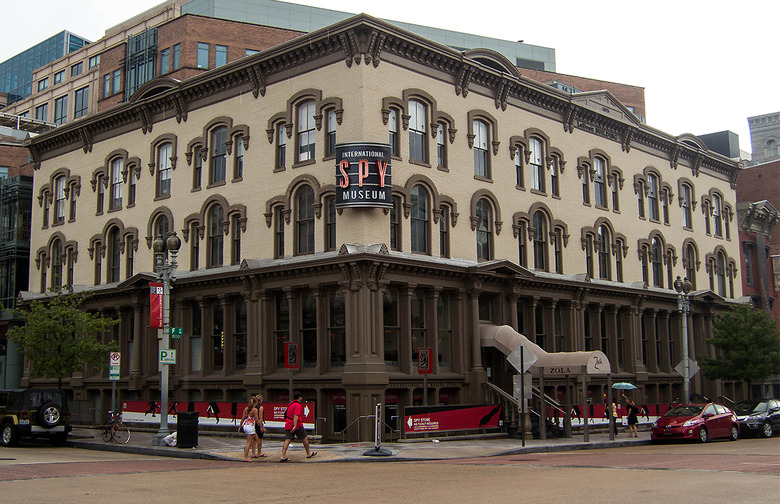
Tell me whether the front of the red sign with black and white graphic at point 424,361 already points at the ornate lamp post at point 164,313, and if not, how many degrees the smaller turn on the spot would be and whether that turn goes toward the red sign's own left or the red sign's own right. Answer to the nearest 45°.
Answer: approximately 45° to the red sign's own right

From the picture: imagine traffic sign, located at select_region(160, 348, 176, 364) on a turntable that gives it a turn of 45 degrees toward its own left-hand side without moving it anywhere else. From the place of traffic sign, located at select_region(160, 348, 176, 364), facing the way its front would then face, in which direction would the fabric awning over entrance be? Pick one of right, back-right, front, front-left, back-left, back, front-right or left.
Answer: front-left

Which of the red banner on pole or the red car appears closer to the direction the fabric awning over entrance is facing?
the red car

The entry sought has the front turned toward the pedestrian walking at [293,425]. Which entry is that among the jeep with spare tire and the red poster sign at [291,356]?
the red poster sign

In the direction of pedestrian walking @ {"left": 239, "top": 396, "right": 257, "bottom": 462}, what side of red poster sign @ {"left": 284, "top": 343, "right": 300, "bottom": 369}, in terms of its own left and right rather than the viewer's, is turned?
front

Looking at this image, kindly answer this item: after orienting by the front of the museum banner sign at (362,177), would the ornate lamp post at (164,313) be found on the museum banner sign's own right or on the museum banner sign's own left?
on the museum banner sign's own right

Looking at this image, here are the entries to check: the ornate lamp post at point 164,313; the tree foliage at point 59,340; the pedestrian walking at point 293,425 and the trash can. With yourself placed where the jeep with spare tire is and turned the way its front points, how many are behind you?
3

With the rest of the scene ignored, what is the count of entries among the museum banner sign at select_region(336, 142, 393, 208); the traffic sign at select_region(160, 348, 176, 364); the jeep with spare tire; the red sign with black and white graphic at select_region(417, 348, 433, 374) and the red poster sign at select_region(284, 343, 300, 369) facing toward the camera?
4

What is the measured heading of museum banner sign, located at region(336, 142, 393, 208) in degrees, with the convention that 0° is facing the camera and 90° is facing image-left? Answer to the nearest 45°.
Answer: approximately 0°

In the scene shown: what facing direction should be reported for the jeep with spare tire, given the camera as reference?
facing away from the viewer and to the left of the viewer

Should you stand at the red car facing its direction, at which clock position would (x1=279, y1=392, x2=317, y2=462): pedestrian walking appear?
The pedestrian walking is roughly at 12 o'clock from the red car.

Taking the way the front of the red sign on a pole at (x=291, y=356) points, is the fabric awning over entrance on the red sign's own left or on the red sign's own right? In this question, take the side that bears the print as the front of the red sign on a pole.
on the red sign's own left

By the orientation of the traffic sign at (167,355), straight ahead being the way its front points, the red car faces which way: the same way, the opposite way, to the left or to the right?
to the right

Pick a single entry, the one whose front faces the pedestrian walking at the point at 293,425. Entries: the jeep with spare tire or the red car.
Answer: the red car
